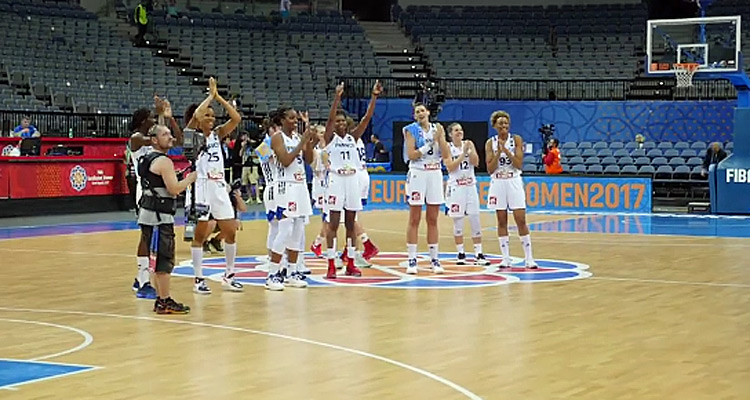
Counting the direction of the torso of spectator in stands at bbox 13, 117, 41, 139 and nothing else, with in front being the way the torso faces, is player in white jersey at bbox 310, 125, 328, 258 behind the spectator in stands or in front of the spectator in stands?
in front

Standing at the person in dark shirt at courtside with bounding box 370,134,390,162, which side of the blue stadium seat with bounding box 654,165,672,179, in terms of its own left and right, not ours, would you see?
right

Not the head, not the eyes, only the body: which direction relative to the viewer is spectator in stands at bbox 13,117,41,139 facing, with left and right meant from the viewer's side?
facing the viewer

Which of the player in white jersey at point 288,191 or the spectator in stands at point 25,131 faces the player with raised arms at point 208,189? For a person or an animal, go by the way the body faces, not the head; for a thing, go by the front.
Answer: the spectator in stands

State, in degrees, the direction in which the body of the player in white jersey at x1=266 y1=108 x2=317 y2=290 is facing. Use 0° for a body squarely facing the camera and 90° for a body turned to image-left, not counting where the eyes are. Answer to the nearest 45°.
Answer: approximately 315°

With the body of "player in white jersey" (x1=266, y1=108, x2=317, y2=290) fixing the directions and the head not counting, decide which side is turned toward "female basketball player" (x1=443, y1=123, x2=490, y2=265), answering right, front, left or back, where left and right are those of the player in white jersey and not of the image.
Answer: left

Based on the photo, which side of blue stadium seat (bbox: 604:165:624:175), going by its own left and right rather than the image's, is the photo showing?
front

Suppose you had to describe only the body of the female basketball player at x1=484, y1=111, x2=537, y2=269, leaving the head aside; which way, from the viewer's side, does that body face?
toward the camera

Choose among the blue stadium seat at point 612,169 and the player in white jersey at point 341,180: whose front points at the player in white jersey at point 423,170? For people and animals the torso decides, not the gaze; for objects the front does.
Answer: the blue stadium seat

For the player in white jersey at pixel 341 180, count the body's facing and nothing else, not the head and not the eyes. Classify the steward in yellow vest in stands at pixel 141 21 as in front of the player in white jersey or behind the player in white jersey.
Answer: behind

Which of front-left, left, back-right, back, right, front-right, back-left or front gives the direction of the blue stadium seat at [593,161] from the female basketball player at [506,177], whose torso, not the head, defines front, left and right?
back
